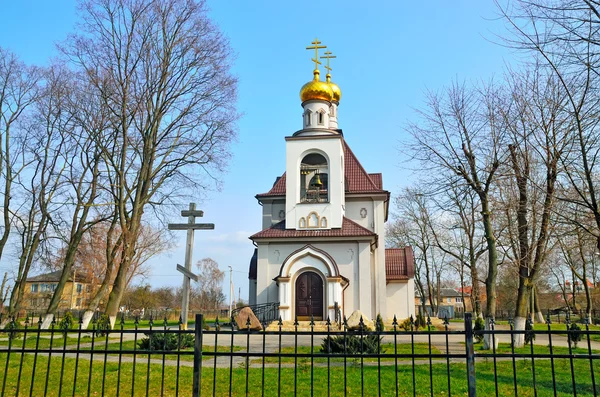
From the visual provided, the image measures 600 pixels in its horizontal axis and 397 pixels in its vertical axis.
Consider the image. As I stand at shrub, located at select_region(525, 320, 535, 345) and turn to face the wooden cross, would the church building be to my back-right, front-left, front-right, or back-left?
front-right

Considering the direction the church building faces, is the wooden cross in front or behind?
in front

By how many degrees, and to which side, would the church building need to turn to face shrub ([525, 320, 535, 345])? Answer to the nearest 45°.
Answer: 0° — it already faces it

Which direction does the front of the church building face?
toward the camera

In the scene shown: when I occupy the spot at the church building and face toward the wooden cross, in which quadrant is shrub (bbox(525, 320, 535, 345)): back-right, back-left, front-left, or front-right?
front-left

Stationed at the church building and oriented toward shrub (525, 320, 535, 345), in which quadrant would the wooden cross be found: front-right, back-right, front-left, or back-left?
front-right

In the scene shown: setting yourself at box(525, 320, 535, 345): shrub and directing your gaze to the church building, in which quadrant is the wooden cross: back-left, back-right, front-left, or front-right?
front-left
